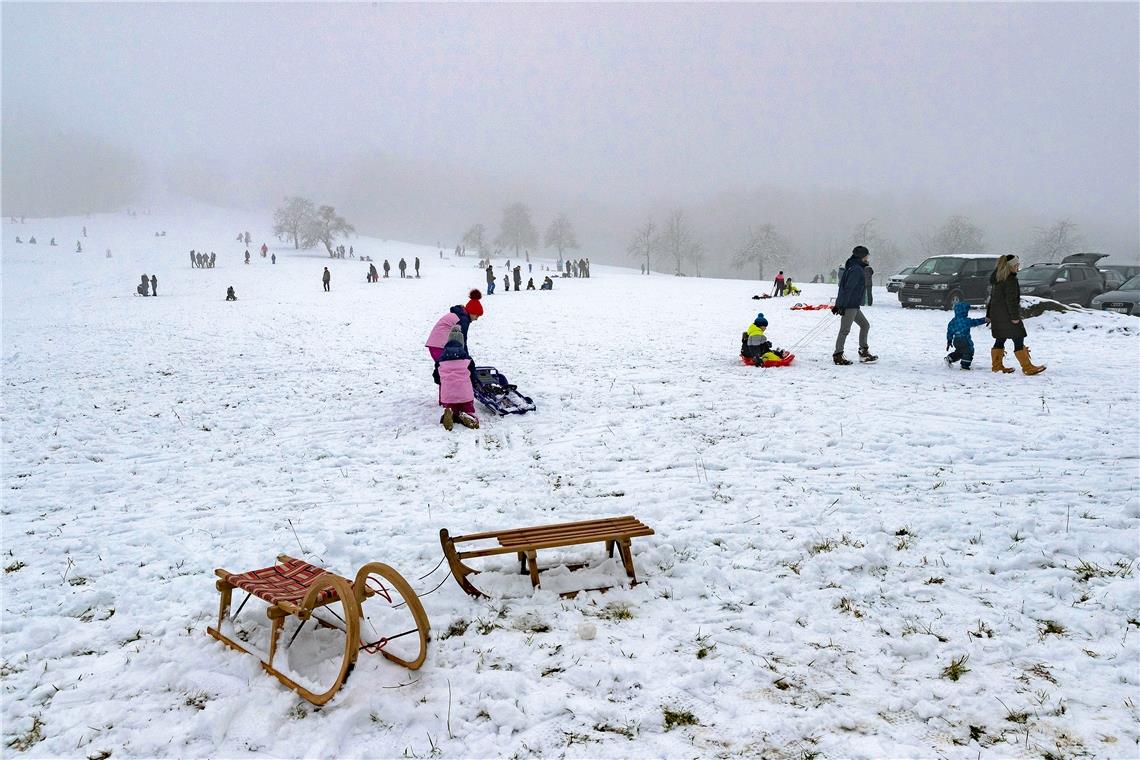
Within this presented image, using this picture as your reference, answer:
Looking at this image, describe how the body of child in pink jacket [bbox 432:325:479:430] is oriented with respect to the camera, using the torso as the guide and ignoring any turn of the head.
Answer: away from the camera

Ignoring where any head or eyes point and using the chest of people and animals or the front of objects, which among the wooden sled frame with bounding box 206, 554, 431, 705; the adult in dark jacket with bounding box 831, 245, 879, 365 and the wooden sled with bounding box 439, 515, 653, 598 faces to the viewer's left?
the wooden sled

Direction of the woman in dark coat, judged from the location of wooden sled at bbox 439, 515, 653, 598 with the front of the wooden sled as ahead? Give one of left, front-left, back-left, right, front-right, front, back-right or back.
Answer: back-right

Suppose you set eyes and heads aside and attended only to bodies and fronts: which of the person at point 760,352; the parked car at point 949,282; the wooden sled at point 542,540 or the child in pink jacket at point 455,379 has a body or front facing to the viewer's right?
the person

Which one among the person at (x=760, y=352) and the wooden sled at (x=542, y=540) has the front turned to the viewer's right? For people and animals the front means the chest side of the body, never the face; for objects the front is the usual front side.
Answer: the person

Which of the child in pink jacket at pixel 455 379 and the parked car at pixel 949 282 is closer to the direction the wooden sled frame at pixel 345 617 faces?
the parked car

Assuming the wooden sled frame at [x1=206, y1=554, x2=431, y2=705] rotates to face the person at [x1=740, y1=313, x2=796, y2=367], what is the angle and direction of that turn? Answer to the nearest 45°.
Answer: approximately 90° to its left

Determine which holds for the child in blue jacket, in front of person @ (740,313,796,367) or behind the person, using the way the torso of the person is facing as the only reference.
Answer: in front

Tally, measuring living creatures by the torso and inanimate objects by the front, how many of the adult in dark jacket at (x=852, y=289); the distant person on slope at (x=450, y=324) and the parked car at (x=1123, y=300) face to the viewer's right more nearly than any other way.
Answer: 2

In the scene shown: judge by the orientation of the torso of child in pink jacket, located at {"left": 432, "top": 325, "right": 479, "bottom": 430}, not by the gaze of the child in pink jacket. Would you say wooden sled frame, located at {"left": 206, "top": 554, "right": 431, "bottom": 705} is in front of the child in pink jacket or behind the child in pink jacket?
behind

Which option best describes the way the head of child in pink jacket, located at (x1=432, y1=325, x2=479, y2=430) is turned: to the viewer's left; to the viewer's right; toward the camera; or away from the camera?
away from the camera

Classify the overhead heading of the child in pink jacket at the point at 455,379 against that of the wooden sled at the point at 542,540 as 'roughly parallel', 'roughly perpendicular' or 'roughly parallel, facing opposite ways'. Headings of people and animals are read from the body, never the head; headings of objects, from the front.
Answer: roughly perpendicular

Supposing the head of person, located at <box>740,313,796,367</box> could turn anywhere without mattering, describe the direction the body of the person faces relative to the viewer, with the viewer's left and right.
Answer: facing to the right of the viewer

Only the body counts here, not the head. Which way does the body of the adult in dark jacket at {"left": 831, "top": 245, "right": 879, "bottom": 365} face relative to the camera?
to the viewer's right

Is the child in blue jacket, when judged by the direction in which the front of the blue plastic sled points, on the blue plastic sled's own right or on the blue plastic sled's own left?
on the blue plastic sled's own left

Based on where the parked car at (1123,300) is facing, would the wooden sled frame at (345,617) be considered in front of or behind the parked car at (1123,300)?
in front

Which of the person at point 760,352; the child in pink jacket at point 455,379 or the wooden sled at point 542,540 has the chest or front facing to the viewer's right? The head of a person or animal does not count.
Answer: the person
